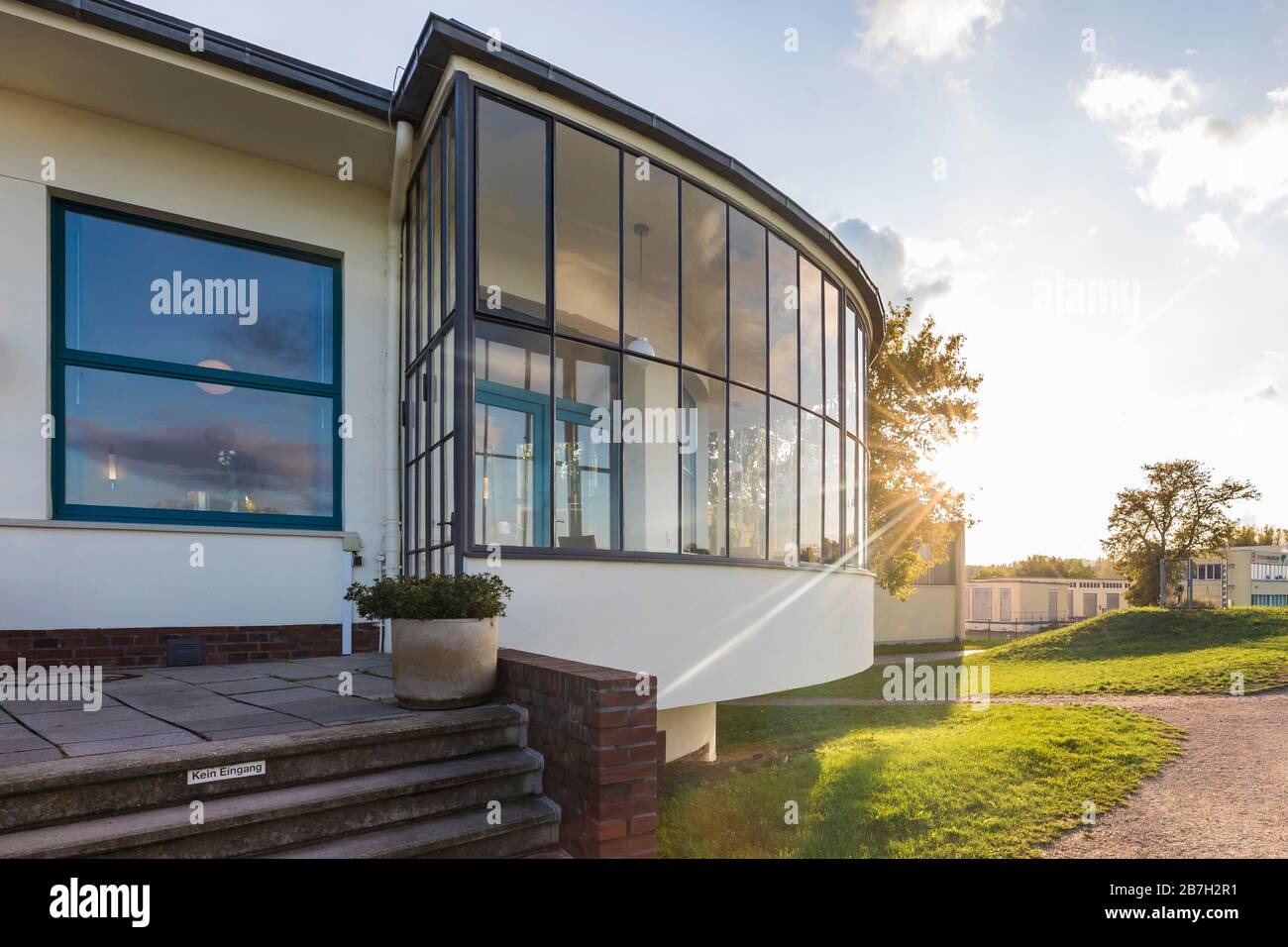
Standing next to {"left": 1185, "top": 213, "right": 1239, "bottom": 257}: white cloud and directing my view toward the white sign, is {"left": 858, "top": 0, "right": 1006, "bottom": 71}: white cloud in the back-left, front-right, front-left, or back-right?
front-right

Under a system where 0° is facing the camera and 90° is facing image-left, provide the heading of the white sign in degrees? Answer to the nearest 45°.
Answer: approximately 0°
